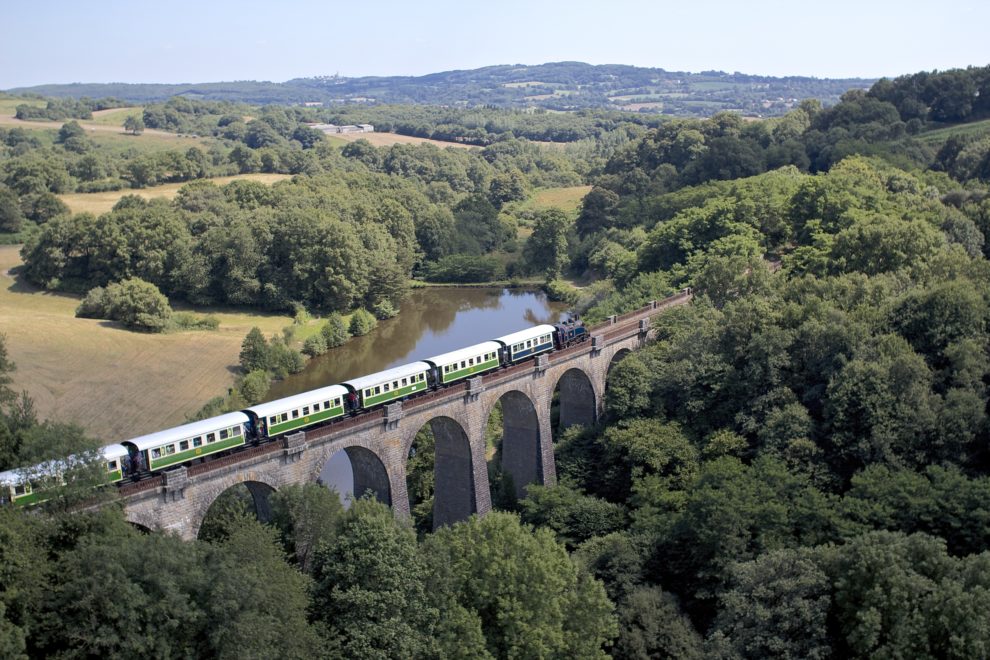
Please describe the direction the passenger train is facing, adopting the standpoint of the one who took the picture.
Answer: facing away from the viewer and to the right of the viewer
